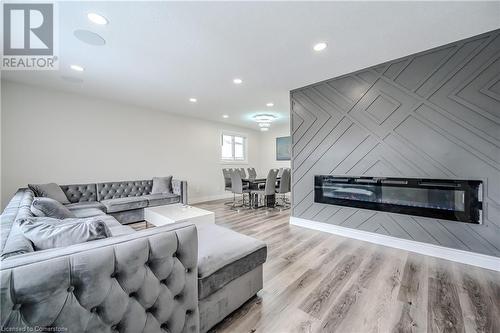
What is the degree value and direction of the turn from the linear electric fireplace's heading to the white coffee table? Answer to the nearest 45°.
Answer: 0° — it already faces it

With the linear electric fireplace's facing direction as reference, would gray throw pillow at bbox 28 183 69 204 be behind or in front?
in front

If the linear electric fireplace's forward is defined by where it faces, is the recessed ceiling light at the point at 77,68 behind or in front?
in front

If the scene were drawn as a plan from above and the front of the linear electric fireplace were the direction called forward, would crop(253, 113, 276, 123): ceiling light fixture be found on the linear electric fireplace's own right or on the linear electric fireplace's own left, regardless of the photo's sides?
on the linear electric fireplace's own right

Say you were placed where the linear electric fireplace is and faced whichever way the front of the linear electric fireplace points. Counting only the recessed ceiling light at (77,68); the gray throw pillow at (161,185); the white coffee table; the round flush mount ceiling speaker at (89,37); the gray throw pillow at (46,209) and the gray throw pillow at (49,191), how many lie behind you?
0

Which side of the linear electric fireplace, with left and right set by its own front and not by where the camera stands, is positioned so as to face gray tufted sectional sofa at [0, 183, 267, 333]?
front

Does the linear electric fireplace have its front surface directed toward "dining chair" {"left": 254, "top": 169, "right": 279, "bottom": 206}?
no

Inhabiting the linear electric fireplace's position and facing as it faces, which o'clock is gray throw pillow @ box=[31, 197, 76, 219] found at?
The gray throw pillow is roughly at 12 o'clock from the linear electric fireplace.

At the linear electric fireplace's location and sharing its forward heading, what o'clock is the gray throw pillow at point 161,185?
The gray throw pillow is roughly at 1 o'clock from the linear electric fireplace.

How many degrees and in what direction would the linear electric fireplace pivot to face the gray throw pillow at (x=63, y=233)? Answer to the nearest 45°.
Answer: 0° — it already faces it

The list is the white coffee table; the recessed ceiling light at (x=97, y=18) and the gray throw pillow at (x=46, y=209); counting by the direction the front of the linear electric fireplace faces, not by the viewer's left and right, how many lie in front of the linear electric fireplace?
3

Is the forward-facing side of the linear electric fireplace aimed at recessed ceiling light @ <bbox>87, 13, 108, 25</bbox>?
yes

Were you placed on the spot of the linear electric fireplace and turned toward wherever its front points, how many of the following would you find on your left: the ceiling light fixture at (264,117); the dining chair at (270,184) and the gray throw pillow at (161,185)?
0
